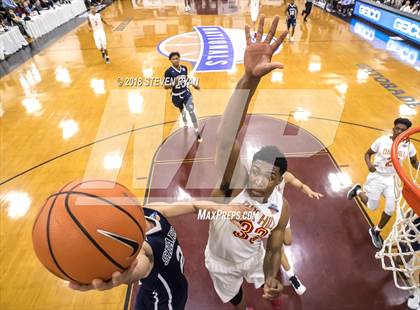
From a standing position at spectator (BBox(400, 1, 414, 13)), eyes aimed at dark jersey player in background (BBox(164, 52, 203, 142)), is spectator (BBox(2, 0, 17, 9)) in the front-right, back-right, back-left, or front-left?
front-right

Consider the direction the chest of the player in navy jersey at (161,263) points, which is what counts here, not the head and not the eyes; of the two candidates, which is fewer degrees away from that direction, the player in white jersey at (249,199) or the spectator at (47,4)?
the player in white jersey

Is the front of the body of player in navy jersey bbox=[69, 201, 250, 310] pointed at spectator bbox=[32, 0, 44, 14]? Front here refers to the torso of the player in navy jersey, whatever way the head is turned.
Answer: no

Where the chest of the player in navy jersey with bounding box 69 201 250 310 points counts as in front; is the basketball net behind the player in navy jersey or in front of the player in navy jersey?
in front

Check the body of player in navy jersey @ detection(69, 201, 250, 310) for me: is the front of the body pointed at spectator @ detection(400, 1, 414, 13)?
no

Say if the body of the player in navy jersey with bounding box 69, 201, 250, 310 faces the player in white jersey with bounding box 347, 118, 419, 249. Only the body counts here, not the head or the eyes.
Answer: no
